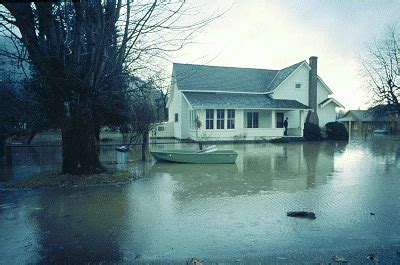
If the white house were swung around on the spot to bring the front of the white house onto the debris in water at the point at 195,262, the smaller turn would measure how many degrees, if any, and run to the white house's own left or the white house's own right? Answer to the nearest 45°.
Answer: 0° — it already faces it

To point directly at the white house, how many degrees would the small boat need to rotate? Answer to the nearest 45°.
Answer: approximately 90° to its right

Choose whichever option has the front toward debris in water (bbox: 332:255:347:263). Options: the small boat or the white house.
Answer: the white house

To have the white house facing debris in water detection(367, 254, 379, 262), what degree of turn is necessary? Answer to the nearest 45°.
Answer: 0° — it already faces it

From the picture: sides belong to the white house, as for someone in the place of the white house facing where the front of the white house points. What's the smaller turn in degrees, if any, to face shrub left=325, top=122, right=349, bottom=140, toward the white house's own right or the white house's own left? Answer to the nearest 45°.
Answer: approximately 90° to the white house's own left

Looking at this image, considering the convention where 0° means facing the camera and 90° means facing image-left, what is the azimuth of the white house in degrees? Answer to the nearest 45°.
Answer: approximately 0°

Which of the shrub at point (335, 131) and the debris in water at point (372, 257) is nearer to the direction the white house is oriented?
the debris in water

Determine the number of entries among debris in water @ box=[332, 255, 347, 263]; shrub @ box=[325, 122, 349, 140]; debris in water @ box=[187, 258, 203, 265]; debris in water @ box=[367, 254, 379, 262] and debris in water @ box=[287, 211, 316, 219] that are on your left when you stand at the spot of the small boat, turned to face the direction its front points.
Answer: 4

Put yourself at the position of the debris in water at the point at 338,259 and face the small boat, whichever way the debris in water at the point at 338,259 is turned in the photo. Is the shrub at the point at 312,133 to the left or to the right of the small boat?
right

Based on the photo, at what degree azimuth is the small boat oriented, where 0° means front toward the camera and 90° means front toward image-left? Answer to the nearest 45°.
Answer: approximately 90°

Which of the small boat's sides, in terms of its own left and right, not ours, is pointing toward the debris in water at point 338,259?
left

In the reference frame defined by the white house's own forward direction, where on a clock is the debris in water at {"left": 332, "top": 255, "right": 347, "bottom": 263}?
The debris in water is roughly at 12 o'clock from the white house.

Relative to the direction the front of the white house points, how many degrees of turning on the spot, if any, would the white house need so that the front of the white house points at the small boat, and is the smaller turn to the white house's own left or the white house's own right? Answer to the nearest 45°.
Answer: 0° — it already faces it
